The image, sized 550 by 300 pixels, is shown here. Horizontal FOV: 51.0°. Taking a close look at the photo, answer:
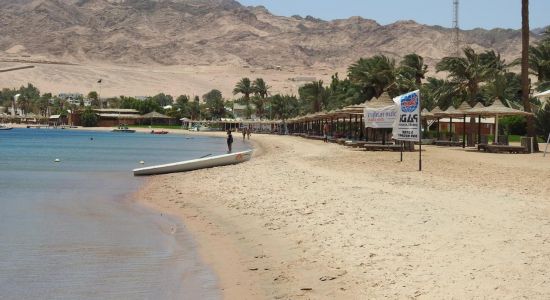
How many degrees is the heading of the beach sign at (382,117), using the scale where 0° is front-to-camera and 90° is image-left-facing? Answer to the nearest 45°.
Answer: approximately 0°

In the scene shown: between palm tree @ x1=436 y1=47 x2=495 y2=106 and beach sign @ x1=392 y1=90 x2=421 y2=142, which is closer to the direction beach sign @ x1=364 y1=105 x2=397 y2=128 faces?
the beach sign

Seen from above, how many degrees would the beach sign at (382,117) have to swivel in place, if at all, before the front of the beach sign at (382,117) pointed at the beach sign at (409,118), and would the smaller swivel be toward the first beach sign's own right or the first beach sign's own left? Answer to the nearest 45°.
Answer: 0° — it already faces it

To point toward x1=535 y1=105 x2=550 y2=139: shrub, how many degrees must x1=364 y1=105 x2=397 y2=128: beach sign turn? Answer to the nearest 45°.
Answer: approximately 135° to its left

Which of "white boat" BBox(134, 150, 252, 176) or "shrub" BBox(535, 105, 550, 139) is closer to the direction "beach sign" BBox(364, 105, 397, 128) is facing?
the white boat

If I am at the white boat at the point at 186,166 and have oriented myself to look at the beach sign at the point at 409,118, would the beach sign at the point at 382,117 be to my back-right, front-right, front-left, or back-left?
front-left

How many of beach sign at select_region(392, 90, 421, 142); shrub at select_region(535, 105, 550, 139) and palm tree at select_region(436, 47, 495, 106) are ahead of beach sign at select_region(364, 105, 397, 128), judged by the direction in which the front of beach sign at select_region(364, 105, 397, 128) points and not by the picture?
1

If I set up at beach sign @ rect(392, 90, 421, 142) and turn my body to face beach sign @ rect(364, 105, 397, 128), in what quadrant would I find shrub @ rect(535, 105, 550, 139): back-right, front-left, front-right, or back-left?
front-right
